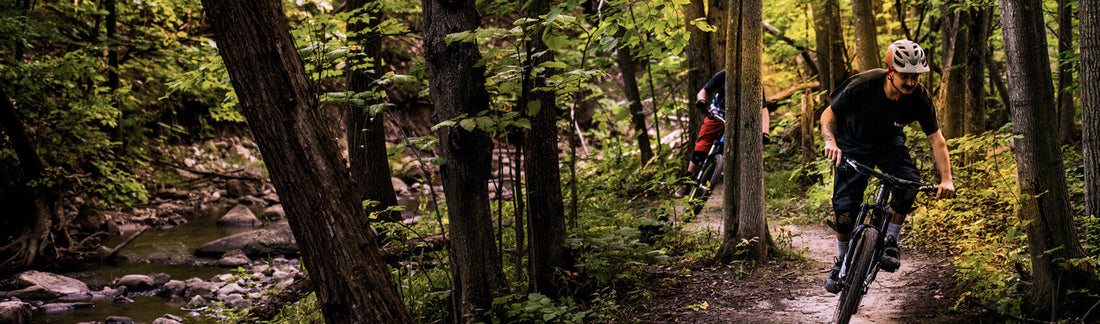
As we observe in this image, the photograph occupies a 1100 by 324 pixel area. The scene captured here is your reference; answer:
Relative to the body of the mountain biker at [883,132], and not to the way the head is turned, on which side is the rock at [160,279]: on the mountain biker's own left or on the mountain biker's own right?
on the mountain biker's own right

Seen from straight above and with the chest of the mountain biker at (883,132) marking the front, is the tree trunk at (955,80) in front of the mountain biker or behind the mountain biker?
behind

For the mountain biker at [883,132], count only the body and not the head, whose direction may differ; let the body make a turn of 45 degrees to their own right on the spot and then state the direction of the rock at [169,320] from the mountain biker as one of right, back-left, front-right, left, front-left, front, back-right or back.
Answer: front-right

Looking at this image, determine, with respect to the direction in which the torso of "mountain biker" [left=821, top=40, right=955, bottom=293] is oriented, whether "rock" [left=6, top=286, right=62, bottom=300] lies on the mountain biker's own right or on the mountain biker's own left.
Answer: on the mountain biker's own right

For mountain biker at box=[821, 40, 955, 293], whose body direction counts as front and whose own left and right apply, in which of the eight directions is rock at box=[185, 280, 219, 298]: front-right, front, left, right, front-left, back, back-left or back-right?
right

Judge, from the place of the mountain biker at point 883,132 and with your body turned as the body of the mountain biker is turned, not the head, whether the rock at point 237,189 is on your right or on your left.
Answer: on your right

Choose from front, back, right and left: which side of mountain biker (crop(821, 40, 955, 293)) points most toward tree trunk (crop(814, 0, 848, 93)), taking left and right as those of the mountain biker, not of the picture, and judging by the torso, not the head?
back

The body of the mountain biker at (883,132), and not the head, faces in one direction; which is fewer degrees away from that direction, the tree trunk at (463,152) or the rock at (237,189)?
the tree trunk

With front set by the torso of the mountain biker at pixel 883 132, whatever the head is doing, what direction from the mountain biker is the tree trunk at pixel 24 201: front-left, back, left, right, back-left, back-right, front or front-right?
right

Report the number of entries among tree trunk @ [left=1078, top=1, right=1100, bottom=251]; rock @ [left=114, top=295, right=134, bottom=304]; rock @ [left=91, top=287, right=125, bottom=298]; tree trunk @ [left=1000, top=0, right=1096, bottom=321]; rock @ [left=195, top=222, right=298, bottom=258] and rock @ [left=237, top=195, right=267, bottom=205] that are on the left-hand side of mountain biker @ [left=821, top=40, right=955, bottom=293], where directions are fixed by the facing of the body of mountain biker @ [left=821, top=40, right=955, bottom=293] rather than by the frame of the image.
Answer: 2

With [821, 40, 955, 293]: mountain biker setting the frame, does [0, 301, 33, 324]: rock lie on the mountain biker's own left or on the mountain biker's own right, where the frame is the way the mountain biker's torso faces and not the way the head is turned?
on the mountain biker's own right

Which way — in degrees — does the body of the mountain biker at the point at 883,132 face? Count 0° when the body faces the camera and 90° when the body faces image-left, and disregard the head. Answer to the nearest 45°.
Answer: approximately 0°

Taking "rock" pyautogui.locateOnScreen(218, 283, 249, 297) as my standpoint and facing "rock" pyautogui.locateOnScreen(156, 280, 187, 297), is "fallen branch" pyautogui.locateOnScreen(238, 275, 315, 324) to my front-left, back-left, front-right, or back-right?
back-left

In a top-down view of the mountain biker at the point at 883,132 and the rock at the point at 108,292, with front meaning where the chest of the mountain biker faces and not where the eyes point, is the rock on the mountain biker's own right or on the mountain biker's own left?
on the mountain biker's own right

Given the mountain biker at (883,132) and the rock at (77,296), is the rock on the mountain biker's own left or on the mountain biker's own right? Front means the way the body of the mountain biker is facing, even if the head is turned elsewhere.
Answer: on the mountain biker's own right

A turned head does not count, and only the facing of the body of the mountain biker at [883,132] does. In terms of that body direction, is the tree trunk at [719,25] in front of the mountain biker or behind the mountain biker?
behind
